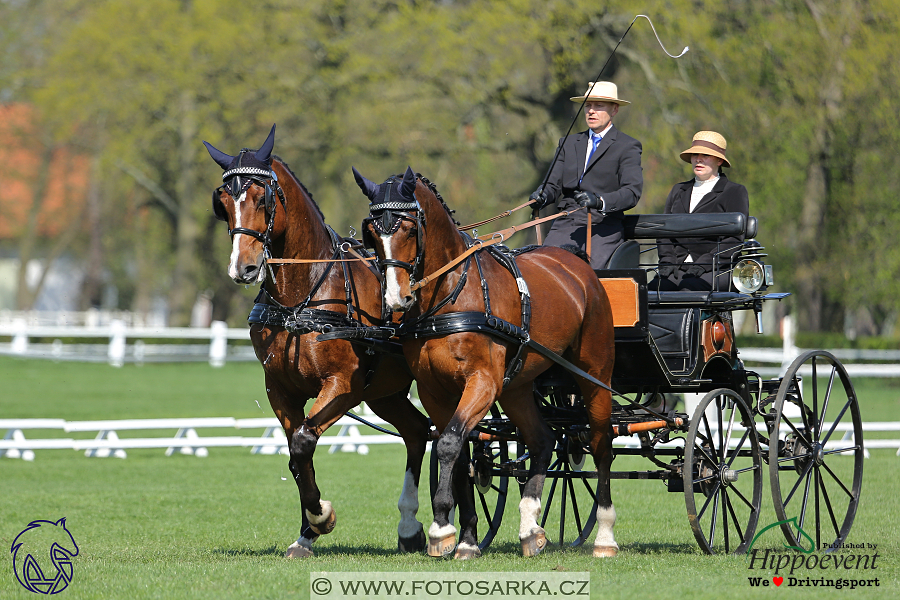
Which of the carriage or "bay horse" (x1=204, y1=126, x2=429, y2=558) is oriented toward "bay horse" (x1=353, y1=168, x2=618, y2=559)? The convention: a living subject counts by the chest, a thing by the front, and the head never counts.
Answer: the carriage

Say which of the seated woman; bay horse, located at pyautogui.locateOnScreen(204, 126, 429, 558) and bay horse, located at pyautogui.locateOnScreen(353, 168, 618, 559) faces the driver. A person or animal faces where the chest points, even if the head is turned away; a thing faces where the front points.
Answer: the seated woman

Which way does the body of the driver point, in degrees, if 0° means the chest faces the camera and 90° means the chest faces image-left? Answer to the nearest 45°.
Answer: approximately 45°

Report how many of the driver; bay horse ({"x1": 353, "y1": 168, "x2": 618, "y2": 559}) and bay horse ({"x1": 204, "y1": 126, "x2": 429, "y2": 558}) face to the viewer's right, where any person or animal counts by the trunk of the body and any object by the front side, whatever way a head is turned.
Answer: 0

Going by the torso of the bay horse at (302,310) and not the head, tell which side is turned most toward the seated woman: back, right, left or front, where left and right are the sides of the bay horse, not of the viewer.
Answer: back

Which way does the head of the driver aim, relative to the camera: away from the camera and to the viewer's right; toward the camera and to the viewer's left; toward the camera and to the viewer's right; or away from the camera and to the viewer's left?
toward the camera and to the viewer's left

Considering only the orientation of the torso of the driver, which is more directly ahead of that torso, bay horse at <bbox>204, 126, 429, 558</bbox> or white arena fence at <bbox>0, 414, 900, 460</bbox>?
the bay horse

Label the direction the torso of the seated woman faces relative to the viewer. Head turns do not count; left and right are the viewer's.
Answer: facing the viewer and to the left of the viewer

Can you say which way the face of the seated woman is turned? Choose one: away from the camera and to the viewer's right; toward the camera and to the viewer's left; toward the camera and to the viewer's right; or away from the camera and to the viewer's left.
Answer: toward the camera and to the viewer's left

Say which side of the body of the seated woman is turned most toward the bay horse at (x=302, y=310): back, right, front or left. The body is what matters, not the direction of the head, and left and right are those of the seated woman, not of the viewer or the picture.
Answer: front

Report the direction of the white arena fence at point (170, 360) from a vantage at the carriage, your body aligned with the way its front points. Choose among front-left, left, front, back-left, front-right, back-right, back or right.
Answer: right
